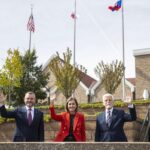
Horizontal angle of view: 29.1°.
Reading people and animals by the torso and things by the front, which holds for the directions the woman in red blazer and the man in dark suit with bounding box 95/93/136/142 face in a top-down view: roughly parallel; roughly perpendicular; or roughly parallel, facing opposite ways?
roughly parallel

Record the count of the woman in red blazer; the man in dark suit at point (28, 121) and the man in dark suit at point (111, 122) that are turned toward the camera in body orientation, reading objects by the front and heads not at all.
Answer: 3

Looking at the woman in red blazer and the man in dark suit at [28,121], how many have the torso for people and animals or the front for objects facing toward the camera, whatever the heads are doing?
2

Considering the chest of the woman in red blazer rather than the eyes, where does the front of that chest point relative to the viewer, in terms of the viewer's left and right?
facing the viewer

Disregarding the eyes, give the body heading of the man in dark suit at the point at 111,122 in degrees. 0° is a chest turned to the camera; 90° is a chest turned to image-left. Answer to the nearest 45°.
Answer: approximately 0°

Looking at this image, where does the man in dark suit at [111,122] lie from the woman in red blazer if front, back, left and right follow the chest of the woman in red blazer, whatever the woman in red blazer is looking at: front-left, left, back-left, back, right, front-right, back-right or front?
left

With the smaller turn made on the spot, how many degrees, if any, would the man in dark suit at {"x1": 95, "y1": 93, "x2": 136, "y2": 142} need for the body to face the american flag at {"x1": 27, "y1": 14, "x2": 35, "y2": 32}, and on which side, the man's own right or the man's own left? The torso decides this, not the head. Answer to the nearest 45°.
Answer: approximately 180°

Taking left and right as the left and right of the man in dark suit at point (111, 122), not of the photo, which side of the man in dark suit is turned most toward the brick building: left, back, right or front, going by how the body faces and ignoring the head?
back

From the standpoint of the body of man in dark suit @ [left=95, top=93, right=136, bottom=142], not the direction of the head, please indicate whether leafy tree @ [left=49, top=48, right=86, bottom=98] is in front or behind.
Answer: behind

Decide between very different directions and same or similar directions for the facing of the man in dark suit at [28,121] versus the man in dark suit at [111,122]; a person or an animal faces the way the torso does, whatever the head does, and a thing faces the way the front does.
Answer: same or similar directions

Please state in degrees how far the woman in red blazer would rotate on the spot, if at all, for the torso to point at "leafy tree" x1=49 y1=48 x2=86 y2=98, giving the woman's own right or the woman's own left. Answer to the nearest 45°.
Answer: approximately 180°
